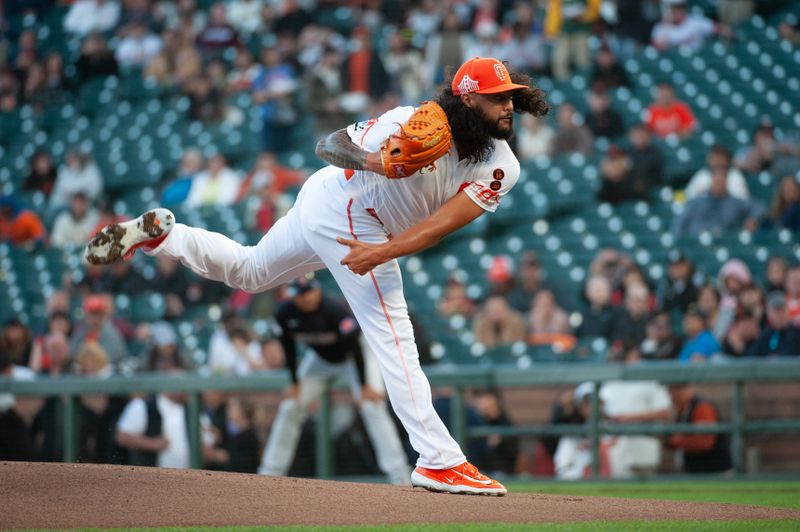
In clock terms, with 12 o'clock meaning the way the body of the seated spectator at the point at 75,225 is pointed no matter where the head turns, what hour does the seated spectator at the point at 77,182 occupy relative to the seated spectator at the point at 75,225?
the seated spectator at the point at 77,182 is roughly at 6 o'clock from the seated spectator at the point at 75,225.

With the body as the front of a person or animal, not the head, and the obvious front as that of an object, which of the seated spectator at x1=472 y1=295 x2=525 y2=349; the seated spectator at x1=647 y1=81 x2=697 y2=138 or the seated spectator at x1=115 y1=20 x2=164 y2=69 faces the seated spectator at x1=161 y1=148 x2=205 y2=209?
the seated spectator at x1=115 y1=20 x2=164 y2=69

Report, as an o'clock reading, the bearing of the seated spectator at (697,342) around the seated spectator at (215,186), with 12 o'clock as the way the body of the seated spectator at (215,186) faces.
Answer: the seated spectator at (697,342) is roughly at 11 o'clock from the seated spectator at (215,186).

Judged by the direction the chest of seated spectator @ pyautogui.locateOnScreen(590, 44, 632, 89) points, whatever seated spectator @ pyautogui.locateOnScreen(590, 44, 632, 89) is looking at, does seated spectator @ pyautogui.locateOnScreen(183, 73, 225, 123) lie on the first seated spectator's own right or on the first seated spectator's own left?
on the first seated spectator's own right

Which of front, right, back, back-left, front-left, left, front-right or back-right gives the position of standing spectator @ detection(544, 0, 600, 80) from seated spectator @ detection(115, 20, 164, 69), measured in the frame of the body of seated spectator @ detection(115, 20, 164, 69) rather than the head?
front-left
